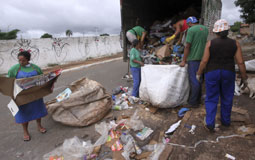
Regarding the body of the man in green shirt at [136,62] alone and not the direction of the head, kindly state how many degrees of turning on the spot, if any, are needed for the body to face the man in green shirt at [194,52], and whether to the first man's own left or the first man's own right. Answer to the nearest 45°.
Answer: approximately 45° to the first man's own right

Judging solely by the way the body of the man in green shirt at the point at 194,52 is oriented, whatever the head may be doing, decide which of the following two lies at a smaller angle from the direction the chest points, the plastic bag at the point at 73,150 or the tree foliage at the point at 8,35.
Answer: the tree foliage

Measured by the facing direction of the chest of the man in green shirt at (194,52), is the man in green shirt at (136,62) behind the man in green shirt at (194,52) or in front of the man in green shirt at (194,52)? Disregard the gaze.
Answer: in front

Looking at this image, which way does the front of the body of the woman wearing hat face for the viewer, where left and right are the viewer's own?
facing away from the viewer

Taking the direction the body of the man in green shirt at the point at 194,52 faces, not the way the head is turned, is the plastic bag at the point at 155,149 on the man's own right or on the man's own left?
on the man's own left

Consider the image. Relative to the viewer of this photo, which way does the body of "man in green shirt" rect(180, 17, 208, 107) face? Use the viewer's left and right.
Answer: facing away from the viewer and to the left of the viewer

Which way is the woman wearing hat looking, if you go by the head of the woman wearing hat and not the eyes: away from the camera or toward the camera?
away from the camera

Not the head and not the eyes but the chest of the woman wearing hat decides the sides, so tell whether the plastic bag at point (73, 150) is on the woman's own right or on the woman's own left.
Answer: on the woman's own left

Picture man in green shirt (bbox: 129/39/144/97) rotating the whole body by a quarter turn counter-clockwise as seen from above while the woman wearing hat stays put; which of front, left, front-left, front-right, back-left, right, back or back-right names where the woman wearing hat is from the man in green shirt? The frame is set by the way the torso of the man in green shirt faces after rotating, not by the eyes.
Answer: back-right
